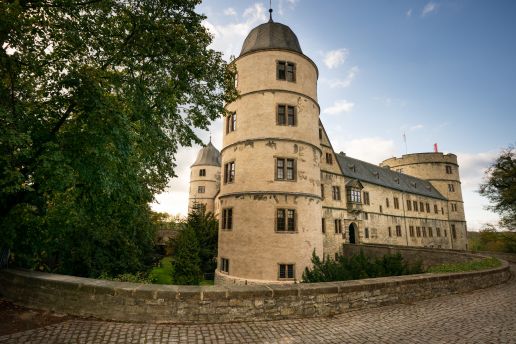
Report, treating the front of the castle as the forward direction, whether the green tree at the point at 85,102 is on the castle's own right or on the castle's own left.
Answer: on the castle's own right

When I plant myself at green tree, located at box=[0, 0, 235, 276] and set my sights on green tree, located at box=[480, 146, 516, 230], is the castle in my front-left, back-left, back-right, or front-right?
front-left

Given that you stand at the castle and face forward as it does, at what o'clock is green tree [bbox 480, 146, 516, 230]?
The green tree is roughly at 9 o'clock from the castle.

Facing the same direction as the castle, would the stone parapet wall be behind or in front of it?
in front

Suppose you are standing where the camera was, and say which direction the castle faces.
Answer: facing the viewer and to the right of the viewer

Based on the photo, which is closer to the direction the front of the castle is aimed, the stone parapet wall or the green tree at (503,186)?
the stone parapet wall
